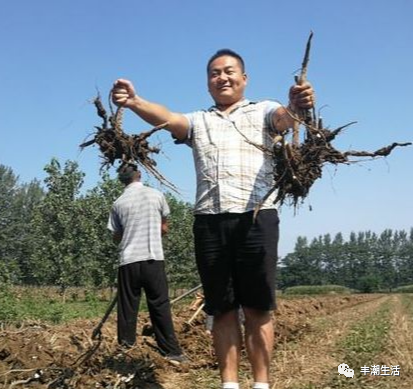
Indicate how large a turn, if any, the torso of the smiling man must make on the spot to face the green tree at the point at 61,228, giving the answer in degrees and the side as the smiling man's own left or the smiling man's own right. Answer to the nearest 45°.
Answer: approximately 180°

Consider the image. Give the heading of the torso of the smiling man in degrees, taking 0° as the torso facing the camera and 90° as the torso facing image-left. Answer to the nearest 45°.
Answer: approximately 0°

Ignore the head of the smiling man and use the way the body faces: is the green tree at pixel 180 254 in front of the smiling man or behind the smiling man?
behind

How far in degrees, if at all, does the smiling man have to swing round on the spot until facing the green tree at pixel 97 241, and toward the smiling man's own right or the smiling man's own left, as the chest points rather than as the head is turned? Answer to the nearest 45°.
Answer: approximately 180°

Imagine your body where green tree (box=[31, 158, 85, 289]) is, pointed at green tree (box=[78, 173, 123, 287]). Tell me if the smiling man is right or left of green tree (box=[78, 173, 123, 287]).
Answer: right
